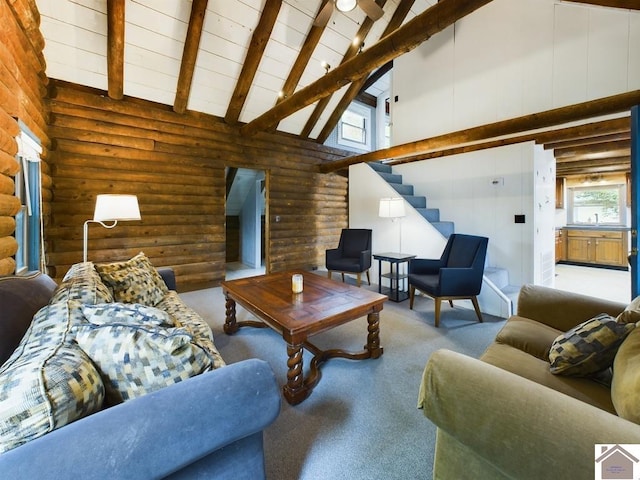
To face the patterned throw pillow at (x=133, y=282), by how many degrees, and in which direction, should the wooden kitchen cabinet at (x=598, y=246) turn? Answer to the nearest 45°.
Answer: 0° — it already faces it

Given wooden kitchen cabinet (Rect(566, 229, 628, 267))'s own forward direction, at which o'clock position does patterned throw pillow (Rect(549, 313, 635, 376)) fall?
The patterned throw pillow is roughly at 12 o'clock from the wooden kitchen cabinet.

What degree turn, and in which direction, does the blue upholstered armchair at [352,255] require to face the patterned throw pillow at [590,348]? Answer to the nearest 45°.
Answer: approximately 45° to its left

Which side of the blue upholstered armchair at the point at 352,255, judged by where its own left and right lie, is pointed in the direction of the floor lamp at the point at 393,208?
left

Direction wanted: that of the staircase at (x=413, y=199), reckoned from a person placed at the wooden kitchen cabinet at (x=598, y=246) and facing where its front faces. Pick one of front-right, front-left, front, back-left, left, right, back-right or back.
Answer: front-right

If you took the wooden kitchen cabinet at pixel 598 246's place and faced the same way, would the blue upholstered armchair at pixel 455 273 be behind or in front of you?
in front

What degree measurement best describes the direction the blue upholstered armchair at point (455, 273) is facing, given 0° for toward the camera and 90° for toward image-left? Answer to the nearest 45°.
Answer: approximately 45°

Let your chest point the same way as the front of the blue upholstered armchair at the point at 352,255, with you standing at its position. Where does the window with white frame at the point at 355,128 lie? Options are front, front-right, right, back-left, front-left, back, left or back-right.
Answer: back-right

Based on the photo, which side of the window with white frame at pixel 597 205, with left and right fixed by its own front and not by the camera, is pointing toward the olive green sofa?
front

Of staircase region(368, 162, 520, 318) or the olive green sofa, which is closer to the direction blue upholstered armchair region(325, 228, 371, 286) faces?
the olive green sofa

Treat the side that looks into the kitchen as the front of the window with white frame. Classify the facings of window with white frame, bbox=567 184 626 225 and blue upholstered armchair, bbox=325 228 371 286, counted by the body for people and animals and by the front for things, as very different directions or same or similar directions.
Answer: same or similar directions

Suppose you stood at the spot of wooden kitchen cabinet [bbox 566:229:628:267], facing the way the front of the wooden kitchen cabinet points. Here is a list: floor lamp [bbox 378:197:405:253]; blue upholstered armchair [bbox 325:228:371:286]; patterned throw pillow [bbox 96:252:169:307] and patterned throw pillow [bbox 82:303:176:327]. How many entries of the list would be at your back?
0

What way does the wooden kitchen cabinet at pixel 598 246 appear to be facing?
toward the camera

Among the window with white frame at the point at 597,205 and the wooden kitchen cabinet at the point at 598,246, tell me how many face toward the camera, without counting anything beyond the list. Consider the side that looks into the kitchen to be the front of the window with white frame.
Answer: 2

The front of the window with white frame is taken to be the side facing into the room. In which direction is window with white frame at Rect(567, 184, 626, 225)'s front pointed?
toward the camera
